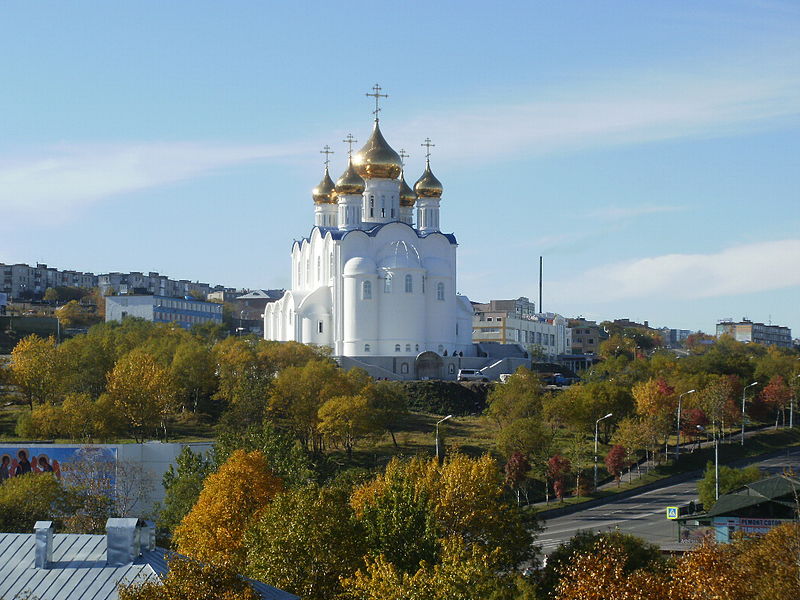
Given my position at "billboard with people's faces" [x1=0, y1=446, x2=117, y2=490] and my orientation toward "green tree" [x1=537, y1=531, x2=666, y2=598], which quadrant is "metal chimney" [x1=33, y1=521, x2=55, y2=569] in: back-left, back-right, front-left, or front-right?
front-right

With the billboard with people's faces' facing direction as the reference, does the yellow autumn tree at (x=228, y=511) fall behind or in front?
in front

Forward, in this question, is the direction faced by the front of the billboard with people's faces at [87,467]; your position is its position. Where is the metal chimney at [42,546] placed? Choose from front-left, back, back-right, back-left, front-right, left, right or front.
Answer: front

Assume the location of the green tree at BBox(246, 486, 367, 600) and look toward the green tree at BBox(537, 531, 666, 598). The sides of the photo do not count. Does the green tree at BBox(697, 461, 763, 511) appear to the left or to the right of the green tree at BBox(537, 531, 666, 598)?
left

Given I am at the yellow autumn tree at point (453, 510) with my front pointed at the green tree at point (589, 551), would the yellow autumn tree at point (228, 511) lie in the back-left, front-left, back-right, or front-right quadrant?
back-right

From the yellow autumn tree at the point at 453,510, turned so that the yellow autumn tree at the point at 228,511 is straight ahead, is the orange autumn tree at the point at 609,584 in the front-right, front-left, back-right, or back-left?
back-left

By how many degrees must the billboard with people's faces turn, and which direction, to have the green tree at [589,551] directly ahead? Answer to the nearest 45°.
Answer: approximately 45° to its left

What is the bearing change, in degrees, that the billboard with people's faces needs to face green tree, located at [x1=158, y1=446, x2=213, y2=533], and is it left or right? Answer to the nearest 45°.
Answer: approximately 45° to its left

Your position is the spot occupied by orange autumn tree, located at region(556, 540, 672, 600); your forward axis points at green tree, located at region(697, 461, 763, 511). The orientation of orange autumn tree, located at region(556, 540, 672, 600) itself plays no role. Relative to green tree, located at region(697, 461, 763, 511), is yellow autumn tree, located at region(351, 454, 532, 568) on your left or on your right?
left

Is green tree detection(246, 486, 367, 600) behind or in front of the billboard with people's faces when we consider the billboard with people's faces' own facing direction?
in front

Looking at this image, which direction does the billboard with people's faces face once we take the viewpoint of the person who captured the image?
facing the viewer

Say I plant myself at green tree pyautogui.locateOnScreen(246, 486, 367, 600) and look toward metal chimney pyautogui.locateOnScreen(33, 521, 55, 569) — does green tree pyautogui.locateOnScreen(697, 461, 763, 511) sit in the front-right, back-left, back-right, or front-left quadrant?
back-right
